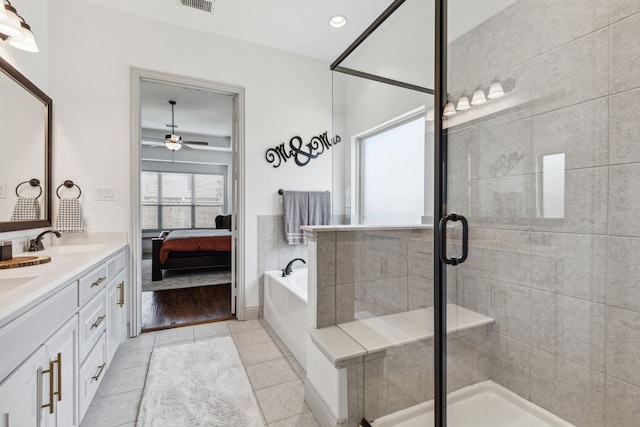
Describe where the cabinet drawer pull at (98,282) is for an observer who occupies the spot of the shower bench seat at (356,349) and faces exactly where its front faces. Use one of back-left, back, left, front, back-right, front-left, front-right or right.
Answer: back-right

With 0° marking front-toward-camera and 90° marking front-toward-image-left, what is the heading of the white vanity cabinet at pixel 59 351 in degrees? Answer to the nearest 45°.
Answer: approximately 315°

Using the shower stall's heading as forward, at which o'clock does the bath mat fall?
The bath mat is roughly at 1 o'clock from the shower stall.

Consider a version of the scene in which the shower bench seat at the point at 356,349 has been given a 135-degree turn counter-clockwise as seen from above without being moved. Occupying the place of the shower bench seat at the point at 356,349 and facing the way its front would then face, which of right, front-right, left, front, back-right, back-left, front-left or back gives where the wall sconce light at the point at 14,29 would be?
left

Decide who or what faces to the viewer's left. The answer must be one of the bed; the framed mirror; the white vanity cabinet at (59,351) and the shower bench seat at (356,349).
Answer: the bed

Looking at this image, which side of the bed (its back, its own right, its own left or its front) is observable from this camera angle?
left

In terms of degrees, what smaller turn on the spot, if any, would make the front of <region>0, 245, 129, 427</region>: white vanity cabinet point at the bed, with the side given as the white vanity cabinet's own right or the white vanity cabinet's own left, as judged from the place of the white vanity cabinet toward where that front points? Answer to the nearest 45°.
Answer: approximately 90° to the white vanity cabinet's own left

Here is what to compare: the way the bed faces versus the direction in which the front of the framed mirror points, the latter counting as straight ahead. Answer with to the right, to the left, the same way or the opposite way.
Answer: the opposite way

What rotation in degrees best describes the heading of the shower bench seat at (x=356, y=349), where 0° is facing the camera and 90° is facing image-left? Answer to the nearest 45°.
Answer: approximately 315°
